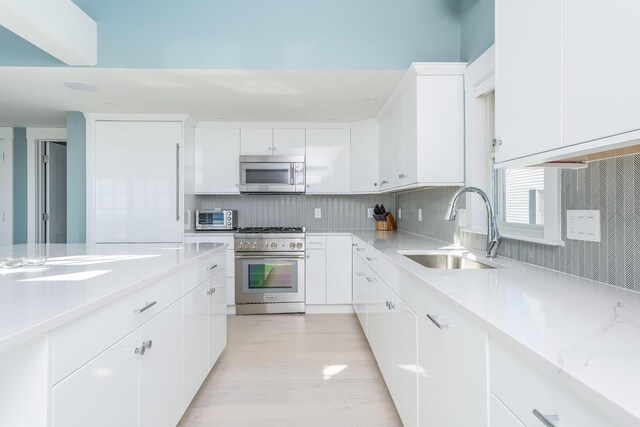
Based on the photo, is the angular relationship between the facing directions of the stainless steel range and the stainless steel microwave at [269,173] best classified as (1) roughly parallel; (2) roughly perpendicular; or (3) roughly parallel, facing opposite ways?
roughly parallel

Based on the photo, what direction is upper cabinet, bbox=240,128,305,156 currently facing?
toward the camera

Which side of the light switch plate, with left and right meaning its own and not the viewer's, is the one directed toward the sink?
right

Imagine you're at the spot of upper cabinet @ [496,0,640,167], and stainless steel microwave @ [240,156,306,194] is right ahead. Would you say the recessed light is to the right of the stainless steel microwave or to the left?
left

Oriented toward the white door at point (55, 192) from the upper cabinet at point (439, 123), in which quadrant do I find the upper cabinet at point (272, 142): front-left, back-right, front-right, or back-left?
front-right

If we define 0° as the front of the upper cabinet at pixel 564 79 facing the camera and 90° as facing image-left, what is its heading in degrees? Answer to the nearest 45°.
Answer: approximately 45°

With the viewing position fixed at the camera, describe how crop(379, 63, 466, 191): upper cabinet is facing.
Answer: facing to the left of the viewer

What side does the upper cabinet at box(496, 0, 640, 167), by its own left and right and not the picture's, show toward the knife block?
right

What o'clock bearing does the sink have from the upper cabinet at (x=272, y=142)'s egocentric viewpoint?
The sink is roughly at 11 o'clock from the upper cabinet.

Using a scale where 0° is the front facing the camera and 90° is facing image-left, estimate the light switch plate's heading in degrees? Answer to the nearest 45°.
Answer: approximately 45°

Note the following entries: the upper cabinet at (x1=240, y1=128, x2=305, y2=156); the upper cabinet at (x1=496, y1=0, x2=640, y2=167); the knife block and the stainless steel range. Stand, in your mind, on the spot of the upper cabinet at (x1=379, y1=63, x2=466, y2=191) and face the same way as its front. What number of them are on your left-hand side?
1

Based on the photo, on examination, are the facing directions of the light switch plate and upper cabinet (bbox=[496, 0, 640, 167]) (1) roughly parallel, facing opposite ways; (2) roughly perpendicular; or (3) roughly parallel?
roughly parallel

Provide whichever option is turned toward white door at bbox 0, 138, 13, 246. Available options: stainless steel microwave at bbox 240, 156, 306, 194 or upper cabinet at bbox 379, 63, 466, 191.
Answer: the upper cabinet

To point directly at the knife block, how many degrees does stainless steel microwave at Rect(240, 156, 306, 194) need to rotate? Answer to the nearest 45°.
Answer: approximately 90° to its left
